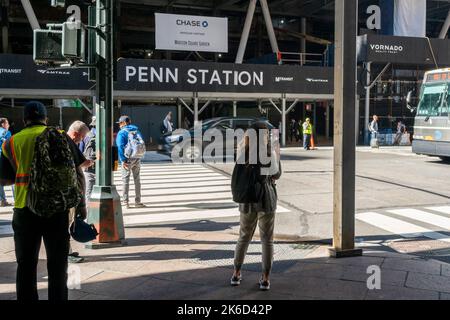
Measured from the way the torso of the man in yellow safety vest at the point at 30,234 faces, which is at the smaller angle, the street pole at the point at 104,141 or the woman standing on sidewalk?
the street pole

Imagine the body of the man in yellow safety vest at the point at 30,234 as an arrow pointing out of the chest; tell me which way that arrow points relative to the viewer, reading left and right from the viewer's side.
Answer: facing away from the viewer

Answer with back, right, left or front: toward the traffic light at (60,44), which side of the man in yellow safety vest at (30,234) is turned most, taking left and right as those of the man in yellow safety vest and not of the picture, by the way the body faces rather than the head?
front

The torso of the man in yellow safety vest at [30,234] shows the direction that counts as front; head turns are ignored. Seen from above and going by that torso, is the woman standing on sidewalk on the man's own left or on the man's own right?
on the man's own right

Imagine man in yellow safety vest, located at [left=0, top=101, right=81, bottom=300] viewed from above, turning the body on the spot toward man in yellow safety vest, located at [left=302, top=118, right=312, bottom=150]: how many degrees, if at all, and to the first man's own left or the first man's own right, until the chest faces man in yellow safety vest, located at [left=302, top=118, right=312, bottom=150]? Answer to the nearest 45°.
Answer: approximately 45° to the first man's own right

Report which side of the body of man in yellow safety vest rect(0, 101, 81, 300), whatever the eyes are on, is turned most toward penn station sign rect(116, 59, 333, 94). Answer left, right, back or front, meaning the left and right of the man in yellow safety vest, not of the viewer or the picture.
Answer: front
